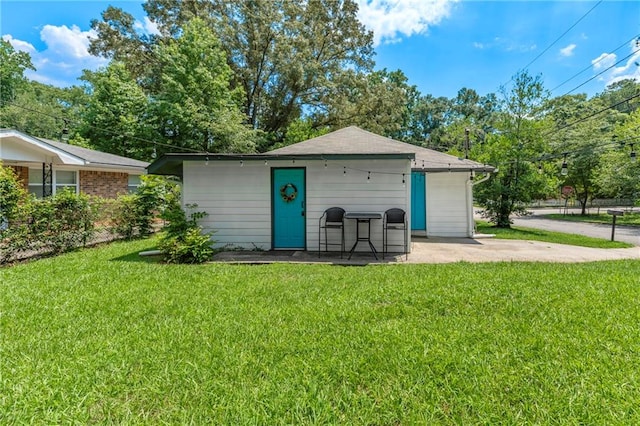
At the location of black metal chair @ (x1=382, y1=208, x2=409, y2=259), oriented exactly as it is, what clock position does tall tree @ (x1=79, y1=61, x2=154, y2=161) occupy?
The tall tree is roughly at 4 o'clock from the black metal chair.

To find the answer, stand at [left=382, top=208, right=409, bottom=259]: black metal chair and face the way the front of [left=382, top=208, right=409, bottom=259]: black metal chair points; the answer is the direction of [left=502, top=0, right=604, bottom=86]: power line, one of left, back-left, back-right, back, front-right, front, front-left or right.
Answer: back-left

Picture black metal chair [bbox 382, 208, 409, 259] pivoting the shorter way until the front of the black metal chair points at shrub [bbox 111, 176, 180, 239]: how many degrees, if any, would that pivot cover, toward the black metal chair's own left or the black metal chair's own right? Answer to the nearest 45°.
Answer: approximately 90° to the black metal chair's own right

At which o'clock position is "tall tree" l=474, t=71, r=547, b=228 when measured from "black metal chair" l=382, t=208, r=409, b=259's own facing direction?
The tall tree is roughly at 7 o'clock from the black metal chair.

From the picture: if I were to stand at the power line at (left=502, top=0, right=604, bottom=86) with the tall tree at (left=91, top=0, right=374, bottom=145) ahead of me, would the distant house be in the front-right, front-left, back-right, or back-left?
front-left

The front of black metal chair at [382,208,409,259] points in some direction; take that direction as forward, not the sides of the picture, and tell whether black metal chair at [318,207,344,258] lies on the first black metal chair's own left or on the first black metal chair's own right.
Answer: on the first black metal chair's own right

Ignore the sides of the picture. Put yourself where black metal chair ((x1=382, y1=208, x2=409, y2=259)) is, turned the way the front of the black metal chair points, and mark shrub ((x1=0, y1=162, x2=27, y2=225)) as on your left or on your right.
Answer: on your right

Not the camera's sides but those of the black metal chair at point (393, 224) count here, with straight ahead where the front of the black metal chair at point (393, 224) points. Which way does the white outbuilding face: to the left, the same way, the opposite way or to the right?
the same way

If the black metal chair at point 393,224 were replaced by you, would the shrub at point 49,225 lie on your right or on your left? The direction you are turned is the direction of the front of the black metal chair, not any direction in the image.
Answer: on your right

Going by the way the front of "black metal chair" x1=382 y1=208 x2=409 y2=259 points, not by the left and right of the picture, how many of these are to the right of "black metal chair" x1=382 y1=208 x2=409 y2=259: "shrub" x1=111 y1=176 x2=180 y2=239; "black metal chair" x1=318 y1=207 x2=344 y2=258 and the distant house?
3

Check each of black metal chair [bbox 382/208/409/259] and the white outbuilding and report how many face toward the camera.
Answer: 2

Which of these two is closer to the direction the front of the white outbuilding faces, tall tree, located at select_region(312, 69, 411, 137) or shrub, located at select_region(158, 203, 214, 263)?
the shrub

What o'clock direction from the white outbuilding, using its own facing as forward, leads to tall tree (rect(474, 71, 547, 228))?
The tall tree is roughly at 8 o'clock from the white outbuilding.

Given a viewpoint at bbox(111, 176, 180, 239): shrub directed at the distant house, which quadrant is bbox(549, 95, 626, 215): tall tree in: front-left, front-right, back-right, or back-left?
back-right

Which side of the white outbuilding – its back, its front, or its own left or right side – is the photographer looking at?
front

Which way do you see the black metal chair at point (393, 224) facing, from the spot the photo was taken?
facing the viewer
